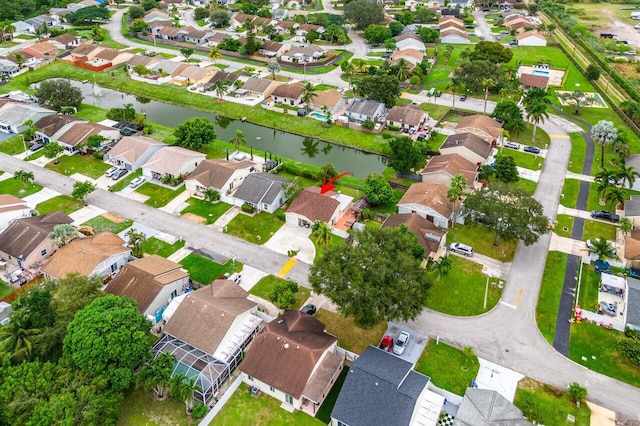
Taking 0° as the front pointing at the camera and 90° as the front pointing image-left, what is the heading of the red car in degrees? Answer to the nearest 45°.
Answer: approximately 45°

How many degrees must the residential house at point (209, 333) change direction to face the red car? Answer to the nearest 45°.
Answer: approximately 45° to its right

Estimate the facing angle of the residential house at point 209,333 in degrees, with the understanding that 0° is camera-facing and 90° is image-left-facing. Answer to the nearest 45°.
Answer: approximately 225°

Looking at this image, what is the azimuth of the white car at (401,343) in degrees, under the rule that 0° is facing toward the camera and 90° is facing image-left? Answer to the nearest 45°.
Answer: approximately 45°

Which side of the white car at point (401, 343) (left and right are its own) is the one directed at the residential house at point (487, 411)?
left

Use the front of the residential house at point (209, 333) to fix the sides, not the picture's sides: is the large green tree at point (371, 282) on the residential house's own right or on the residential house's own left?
on the residential house's own right

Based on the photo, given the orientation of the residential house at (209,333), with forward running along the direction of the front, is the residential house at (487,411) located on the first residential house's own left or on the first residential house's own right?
on the first residential house's own right

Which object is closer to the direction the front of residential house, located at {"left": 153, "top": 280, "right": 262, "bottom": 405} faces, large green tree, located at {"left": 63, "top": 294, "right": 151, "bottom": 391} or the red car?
the red car
